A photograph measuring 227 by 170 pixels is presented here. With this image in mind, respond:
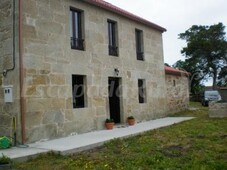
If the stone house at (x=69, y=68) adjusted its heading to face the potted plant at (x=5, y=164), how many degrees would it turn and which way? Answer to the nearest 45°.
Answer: approximately 45° to its right

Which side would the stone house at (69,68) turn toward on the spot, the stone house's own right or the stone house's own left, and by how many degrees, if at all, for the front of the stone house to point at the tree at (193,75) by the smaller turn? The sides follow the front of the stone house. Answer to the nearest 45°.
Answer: approximately 90° to the stone house's own left

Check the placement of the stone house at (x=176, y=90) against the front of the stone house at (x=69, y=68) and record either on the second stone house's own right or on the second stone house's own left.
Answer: on the second stone house's own left

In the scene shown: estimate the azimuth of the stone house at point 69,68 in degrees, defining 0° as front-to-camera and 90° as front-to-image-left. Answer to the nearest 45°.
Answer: approximately 315°
